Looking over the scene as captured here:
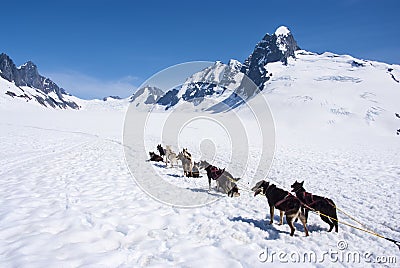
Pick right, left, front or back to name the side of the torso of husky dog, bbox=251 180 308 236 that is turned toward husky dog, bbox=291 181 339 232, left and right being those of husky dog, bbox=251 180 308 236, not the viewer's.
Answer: right

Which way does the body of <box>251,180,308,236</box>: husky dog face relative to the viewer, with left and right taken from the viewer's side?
facing away from the viewer and to the left of the viewer

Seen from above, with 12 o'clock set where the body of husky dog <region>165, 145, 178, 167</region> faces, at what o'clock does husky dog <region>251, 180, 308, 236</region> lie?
husky dog <region>251, 180, 308, 236</region> is roughly at 7 o'clock from husky dog <region>165, 145, 178, 167</region>.

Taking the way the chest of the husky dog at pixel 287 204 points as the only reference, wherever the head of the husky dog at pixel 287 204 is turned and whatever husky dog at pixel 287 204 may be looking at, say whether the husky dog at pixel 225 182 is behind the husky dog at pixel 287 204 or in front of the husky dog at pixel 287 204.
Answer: in front

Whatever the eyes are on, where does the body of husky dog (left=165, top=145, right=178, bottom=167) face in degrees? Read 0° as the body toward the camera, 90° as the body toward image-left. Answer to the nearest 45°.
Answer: approximately 135°

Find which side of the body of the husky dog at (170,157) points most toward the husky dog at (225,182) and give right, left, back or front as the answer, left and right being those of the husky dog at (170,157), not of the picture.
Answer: back

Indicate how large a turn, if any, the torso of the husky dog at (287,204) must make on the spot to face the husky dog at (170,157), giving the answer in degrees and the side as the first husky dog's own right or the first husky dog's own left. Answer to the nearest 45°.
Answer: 0° — it already faces it
